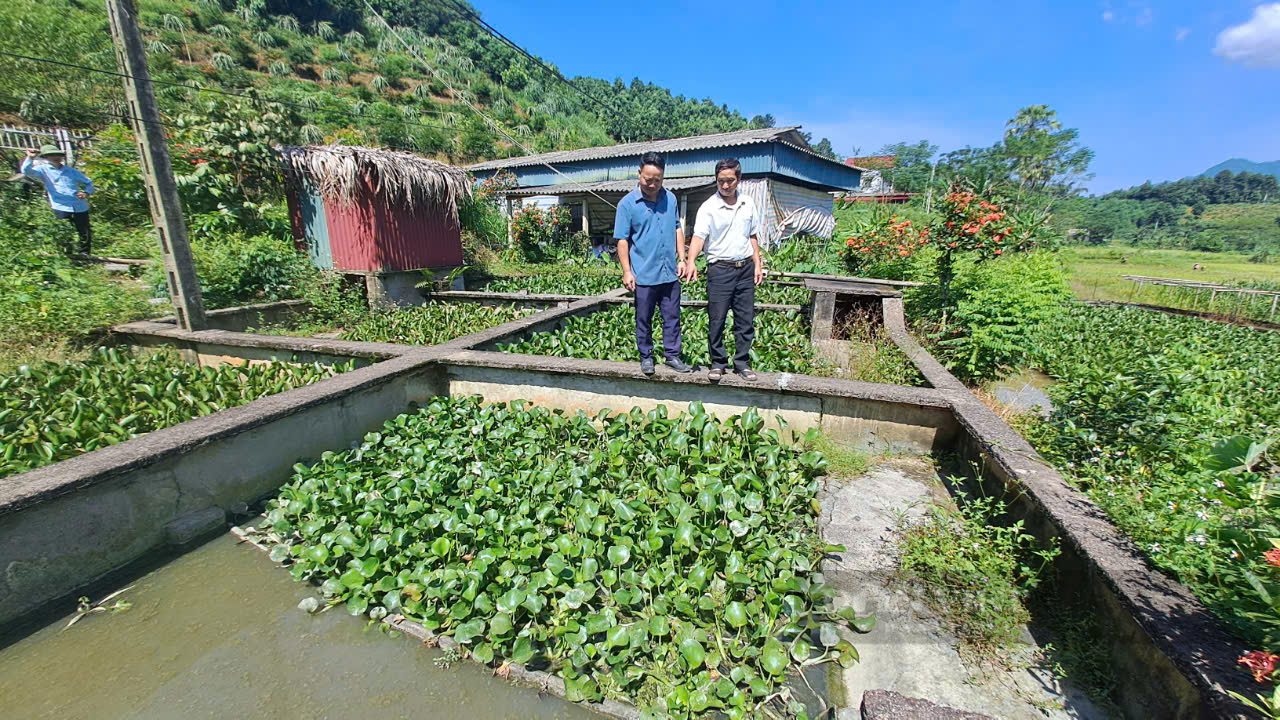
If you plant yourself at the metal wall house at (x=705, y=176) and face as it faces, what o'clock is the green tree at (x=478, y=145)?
The green tree is roughly at 3 o'clock from the metal wall house.

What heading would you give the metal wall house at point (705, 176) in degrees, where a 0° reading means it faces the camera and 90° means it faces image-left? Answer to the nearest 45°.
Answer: approximately 45°

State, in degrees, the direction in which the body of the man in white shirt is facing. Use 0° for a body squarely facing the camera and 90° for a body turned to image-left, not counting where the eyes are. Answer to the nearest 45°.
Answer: approximately 0°

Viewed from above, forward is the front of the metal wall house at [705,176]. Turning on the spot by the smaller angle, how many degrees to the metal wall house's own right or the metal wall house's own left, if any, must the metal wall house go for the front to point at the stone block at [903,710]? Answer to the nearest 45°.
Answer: approximately 45° to the metal wall house's own left

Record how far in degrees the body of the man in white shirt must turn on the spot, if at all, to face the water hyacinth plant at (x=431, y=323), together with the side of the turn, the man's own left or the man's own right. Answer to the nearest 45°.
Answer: approximately 135° to the man's own right

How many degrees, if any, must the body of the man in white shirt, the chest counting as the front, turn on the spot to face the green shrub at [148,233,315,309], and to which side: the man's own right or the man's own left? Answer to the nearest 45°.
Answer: approximately 90° to the man's own right

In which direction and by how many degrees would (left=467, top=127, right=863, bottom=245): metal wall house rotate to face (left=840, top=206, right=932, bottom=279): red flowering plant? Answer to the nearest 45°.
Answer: approximately 45° to its left

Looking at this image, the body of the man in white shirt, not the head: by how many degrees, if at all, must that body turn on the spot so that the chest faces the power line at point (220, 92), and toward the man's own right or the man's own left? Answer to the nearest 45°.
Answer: approximately 135° to the man's own right

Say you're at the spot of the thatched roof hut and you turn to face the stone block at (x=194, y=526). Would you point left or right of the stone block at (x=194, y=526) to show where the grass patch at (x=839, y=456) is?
left
